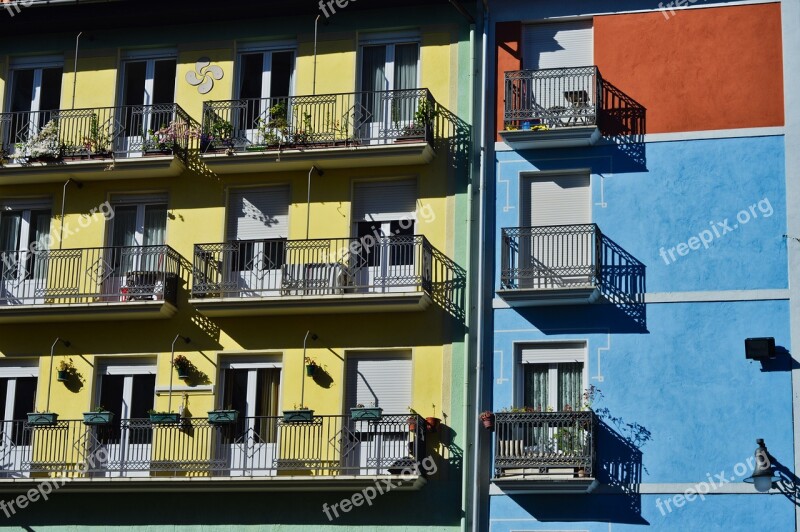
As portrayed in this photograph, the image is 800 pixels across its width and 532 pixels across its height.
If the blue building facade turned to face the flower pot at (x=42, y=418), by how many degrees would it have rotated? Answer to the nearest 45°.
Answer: approximately 90° to its right

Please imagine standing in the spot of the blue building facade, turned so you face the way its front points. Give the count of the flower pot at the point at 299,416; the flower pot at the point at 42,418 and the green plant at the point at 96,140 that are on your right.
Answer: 3

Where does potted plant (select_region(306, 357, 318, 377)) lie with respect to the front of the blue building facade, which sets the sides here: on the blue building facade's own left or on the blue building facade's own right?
on the blue building facade's own right

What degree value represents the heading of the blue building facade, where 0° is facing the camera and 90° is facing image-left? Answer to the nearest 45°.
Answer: approximately 0°

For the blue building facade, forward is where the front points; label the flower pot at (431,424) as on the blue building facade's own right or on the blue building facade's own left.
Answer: on the blue building facade's own right

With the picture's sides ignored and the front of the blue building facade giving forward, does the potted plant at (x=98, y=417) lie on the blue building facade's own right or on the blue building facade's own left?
on the blue building facade's own right

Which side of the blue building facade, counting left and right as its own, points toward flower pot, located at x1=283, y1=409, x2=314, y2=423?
right

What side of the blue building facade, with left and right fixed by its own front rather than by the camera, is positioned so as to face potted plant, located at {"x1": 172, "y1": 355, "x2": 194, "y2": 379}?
right
